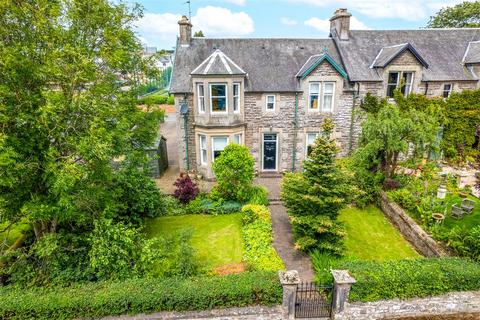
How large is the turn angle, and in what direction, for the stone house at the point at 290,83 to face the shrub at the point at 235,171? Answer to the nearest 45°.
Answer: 0° — it already faces it

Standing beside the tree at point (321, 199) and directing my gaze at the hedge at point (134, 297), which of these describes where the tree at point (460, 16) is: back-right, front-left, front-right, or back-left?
back-right

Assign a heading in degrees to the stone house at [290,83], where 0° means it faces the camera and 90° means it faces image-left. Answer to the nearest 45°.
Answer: approximately 0°

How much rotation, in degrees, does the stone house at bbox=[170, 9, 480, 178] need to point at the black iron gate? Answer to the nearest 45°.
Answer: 0° — it already faces it

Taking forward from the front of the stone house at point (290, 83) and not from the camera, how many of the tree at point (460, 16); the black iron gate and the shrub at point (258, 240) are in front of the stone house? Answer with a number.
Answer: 2

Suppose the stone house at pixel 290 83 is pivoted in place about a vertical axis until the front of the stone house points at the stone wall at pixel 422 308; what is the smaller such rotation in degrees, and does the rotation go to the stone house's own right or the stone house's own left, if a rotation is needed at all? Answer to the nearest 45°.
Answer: approximately 45° to the stone house's own left

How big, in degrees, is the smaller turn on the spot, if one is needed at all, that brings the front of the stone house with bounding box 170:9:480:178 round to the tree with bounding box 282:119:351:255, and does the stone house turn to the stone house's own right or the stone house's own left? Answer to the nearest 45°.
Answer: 0° — it already faces it

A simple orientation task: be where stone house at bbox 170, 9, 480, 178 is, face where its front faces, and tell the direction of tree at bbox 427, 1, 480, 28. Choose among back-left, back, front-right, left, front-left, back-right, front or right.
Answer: back-left

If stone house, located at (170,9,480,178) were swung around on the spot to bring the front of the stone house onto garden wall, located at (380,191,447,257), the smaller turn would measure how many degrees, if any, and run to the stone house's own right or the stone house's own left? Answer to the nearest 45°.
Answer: approximately 45° to the stone house's own left

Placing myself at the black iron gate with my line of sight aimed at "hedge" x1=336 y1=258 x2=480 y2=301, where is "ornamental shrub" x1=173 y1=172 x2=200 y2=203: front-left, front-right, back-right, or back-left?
back-left

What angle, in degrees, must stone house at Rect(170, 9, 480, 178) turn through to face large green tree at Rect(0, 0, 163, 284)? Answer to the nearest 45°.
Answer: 0° — it already faces it
